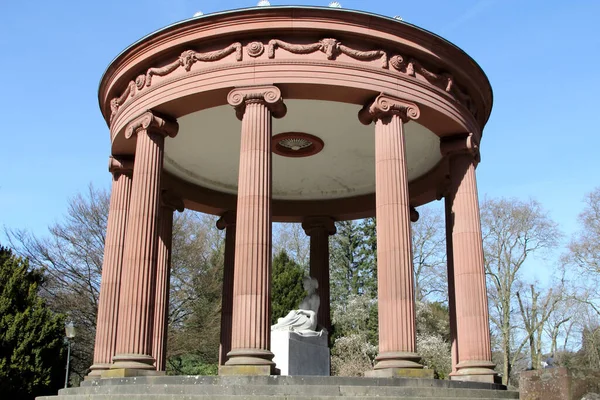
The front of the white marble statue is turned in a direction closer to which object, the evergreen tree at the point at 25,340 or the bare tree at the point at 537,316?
the evergreen tree

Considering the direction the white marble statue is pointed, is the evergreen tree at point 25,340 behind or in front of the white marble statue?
in front

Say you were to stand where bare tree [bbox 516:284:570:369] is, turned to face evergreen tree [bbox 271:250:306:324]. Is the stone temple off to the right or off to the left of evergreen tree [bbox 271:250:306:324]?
left

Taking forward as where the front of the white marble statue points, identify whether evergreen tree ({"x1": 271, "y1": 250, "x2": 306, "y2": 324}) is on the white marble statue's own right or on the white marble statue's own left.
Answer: on the white marble statue's own right

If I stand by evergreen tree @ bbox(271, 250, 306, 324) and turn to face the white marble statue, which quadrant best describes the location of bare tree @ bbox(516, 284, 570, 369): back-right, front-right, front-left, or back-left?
back-left
